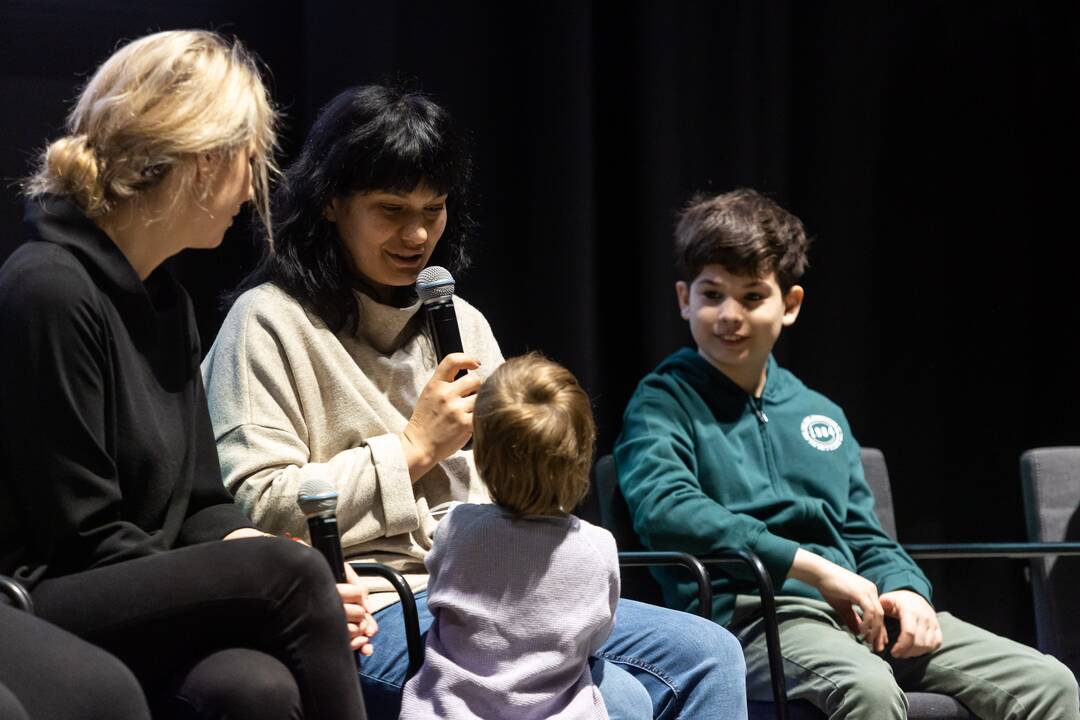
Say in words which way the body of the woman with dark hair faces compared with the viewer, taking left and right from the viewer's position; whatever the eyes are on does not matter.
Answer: facing the viewer and to the right of the viewer

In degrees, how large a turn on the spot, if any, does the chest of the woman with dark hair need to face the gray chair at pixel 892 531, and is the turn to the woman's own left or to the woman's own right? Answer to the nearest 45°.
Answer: approximately 90° to the woman's own left

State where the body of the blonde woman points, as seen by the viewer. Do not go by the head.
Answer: to the viewer's right

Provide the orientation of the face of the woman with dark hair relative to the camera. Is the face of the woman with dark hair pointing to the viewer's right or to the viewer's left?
to the viewer's right

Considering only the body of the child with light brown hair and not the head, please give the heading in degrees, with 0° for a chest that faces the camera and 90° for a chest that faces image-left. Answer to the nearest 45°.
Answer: approximately 180°

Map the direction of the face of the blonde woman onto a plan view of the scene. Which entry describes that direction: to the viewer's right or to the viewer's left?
to the viewer's right

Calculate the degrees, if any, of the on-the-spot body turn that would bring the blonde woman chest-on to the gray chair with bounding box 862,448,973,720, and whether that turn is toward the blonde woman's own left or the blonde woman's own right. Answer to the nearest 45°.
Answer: approximately 45° to the blonde woman's own left

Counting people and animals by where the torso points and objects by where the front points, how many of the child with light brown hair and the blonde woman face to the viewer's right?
1

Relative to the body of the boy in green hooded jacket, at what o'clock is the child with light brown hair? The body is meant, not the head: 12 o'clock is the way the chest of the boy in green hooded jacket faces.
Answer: The child with light brown hair is roughly at 2 o'clock from the boy in green hooded jacket.

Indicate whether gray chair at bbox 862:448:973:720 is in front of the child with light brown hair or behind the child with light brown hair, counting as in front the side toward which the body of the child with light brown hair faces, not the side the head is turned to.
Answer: in front

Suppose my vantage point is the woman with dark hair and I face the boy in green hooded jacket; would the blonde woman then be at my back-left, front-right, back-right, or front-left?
back-right

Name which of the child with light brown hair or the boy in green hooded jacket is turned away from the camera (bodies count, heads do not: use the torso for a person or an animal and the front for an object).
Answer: the child with light brown hair

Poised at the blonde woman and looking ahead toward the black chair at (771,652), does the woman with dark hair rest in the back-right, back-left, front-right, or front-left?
front-left

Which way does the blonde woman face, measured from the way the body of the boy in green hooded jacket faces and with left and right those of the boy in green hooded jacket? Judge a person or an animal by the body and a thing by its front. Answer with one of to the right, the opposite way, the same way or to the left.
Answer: to the left

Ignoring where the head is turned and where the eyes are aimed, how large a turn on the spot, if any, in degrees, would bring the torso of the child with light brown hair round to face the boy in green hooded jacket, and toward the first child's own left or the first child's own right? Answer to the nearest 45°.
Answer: approximately 45° to the first child's own right

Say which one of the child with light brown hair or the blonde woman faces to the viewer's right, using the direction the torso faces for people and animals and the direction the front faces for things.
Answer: the blonde woman

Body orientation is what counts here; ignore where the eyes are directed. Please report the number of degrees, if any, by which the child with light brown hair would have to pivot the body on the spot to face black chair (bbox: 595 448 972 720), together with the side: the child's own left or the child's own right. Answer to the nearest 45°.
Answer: approximately 45° to the child's own right
